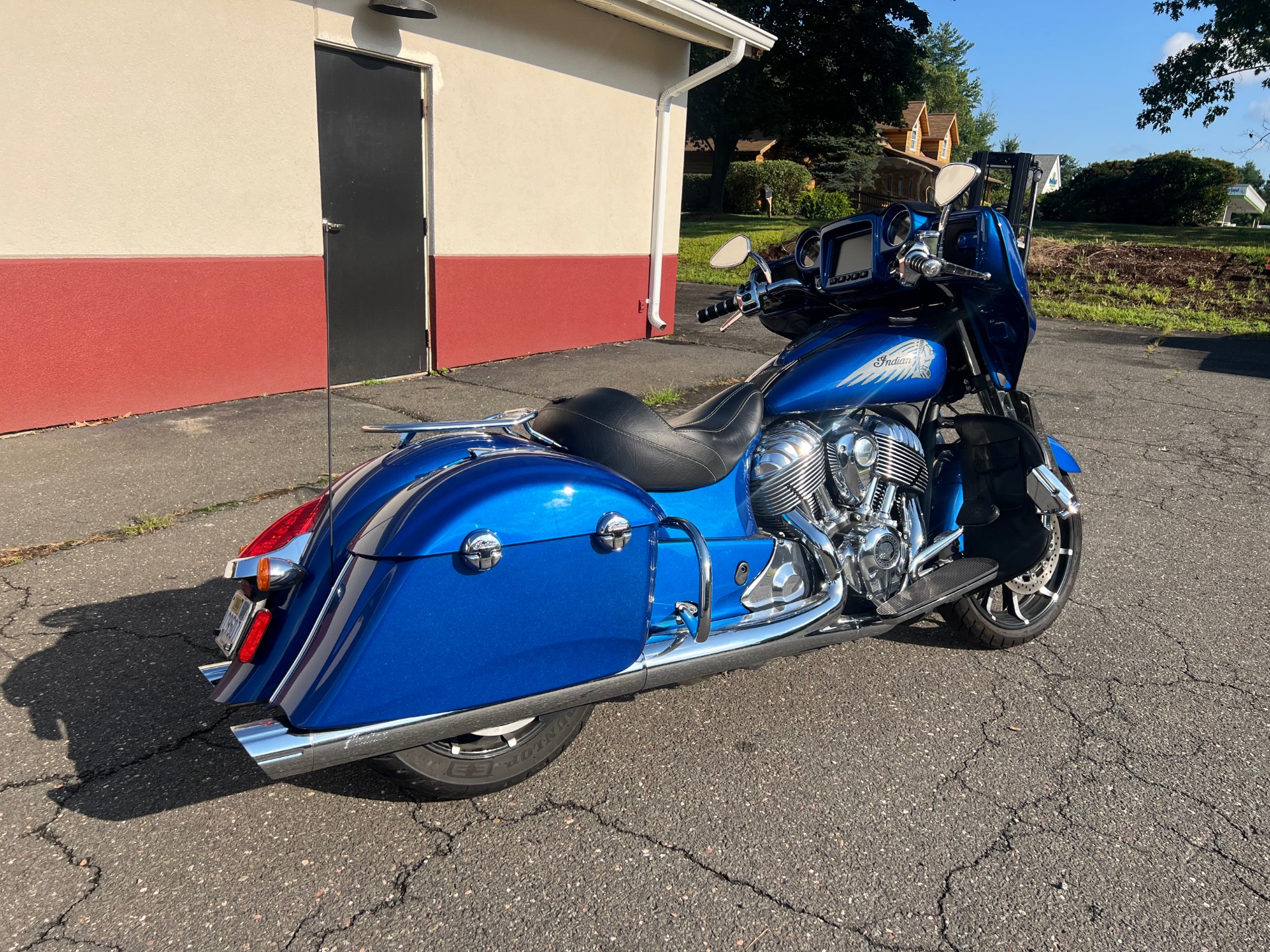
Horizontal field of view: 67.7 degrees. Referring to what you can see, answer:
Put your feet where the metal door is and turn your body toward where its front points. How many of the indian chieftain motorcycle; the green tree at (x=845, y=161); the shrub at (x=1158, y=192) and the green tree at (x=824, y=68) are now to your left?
3

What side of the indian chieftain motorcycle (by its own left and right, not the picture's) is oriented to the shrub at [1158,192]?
front

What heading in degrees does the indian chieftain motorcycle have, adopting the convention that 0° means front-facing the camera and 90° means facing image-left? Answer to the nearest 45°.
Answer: approximately 225°

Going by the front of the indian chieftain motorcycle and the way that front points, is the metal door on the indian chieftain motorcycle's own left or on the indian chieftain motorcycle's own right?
on the indian chieftain motorcycle's own left

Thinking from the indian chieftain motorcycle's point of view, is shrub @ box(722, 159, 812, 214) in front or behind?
in front

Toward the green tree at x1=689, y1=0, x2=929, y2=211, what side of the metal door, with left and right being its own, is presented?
left

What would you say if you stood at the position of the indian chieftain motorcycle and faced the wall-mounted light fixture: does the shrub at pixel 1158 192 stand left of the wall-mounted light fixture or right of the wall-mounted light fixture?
right

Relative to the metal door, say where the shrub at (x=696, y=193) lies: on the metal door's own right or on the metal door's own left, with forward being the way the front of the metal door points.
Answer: on the metal door's own left

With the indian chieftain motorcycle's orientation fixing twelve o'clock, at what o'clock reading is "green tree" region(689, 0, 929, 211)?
The green tree is roughly at 11 o'clock from the indian chieftain motorcycle.

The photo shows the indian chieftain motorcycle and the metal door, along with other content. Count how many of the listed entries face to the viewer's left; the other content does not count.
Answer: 0

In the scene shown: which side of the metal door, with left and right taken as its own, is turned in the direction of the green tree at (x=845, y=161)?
left

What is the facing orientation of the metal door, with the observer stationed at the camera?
facing the viewer and to the right of the viewer

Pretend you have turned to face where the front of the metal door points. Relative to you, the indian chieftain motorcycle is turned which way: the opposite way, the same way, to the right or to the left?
to the left
